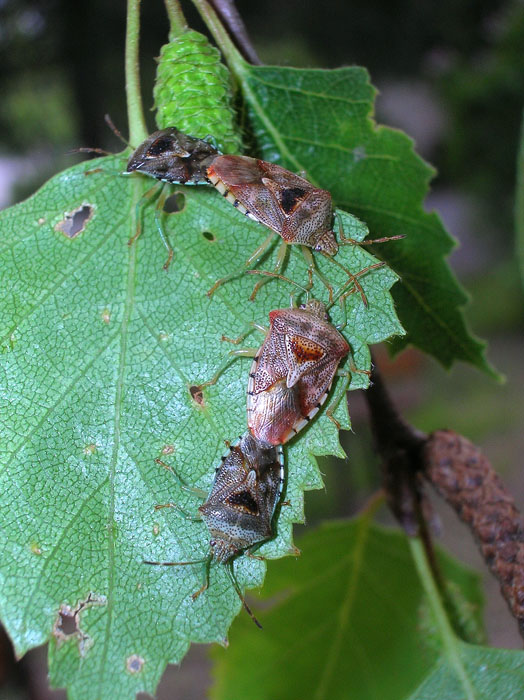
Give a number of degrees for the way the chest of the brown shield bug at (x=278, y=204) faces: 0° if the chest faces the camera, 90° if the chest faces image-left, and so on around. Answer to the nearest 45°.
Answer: approximately 315°

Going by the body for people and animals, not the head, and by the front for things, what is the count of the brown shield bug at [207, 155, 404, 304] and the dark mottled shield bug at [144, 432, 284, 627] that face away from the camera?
0

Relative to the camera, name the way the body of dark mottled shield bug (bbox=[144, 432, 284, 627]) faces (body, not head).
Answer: toward the camera
